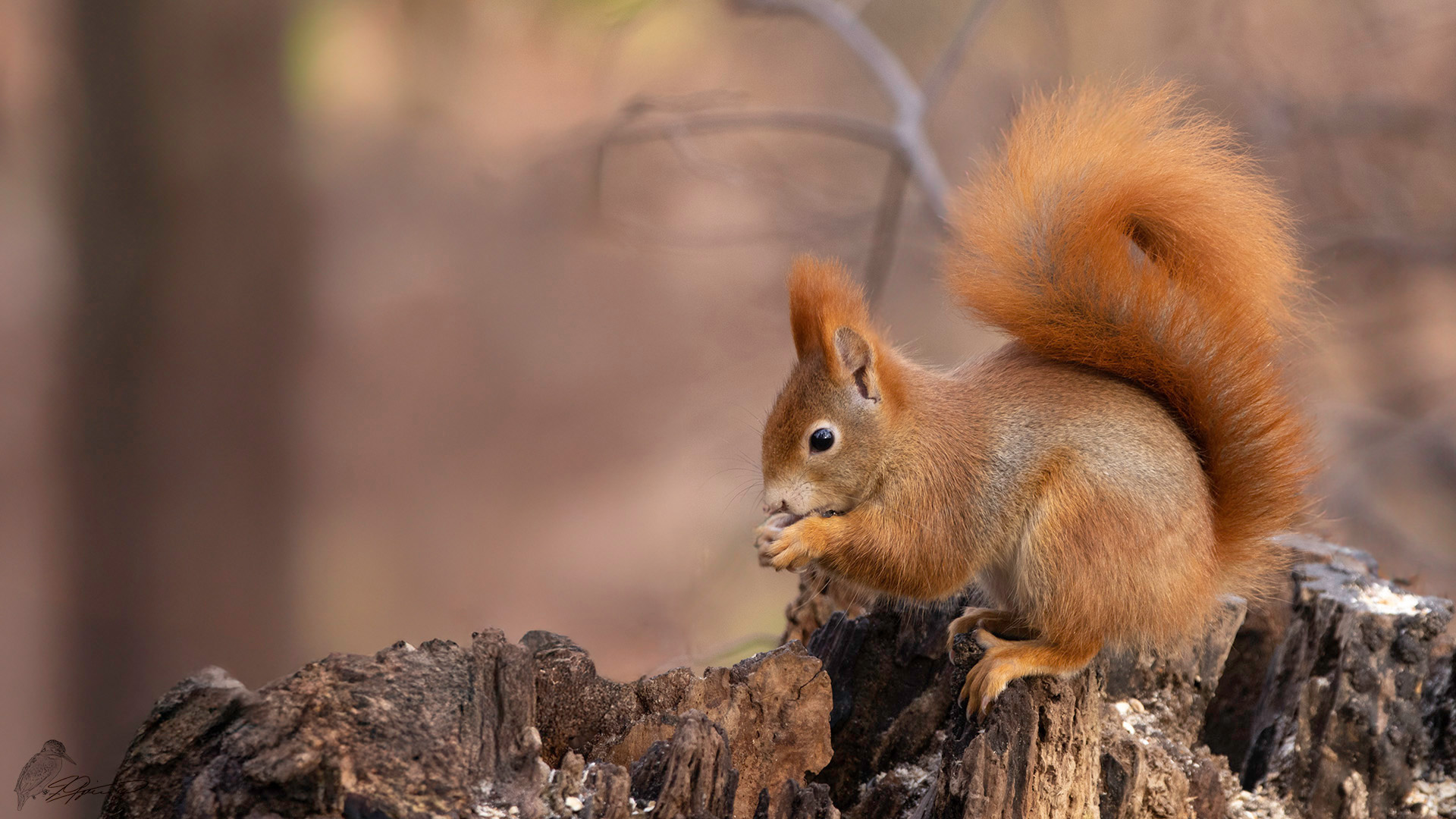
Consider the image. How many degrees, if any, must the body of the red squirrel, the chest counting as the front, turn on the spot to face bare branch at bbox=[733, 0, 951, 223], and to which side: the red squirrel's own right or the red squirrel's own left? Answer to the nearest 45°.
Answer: approximately 90° to the red squirrel's own right

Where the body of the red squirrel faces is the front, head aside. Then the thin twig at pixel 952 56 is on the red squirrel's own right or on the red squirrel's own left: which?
on the red squirrel's own right

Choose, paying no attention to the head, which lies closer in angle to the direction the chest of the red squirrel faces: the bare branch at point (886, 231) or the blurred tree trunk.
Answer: the blurred tree trunk

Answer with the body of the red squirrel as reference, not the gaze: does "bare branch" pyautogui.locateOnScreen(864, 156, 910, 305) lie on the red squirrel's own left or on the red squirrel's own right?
on the red squirrel's own right

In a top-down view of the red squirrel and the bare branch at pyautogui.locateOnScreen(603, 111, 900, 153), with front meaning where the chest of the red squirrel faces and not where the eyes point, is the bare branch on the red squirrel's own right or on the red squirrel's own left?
on the red squirrel's own right

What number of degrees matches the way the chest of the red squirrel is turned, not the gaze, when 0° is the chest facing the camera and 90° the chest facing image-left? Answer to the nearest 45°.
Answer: approximately 90°
